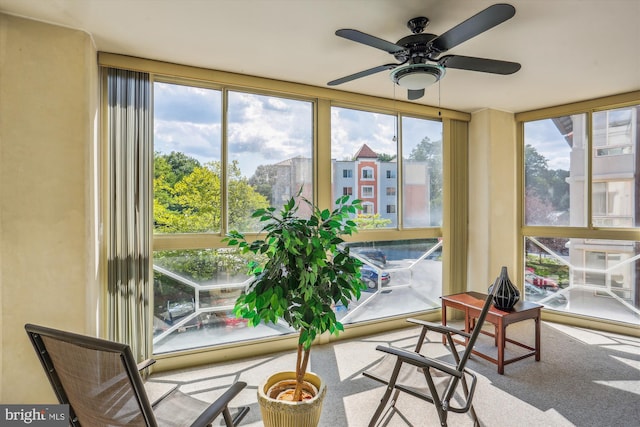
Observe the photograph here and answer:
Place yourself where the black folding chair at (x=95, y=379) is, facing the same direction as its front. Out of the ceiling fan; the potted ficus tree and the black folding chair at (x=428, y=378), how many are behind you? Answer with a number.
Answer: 0

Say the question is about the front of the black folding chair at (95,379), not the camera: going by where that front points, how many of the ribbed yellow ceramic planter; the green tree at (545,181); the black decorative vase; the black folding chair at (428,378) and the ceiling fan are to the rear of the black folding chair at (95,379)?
0

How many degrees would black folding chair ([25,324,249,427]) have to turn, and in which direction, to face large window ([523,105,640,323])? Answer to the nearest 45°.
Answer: approximately 45° to its right

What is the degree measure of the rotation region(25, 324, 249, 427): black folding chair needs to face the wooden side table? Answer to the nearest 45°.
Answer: approximately 45° to its right

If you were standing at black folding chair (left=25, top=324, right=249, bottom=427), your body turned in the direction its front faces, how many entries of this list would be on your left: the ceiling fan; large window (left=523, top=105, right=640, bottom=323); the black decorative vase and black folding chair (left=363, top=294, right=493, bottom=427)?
0

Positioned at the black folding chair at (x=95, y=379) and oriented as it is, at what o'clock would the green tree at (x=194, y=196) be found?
The green tree is roughly at 11 o'clock from the black folding chair.

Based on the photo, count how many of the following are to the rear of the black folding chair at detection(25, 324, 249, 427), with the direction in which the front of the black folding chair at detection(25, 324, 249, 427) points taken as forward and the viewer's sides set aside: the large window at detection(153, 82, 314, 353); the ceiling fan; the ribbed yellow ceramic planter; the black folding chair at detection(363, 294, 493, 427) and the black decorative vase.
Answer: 0

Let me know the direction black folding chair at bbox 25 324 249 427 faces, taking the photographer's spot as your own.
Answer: facing away from the viewer and to the right of the viewer

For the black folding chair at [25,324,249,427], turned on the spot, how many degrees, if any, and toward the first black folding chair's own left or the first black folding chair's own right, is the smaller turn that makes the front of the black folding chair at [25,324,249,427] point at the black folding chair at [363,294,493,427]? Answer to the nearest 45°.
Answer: approximately 45° to the first black folding chair's own right

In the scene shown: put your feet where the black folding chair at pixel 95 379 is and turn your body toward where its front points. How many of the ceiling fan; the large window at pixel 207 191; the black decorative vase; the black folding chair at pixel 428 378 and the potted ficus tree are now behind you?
0

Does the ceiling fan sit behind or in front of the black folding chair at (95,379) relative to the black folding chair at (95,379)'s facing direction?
in front

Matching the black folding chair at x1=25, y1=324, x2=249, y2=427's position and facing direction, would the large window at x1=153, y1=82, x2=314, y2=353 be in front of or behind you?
in front

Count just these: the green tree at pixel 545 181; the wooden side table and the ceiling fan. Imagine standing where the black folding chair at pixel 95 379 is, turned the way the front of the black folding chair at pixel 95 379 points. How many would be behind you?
0

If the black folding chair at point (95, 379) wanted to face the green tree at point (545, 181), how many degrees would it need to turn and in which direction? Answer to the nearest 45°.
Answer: approximately 45° to its right
